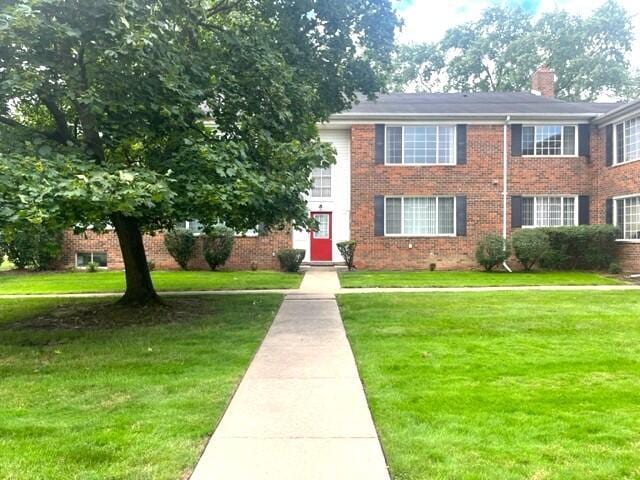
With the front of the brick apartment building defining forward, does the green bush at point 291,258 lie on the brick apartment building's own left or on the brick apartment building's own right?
on the brick apartment building's own right

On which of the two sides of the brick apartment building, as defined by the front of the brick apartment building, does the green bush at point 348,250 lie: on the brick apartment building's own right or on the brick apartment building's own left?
on the brick apartment building's own right

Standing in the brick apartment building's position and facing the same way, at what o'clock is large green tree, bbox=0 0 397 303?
The large green tree is roughly at 1 o'clock from the brick apartment building.

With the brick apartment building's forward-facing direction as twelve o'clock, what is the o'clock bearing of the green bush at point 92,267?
The green bush is roughly at 3 o'clock from the brick apartment building.

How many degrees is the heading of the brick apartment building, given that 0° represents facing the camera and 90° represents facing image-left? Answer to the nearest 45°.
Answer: approximately 0°

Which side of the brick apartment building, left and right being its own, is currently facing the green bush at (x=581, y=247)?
left
